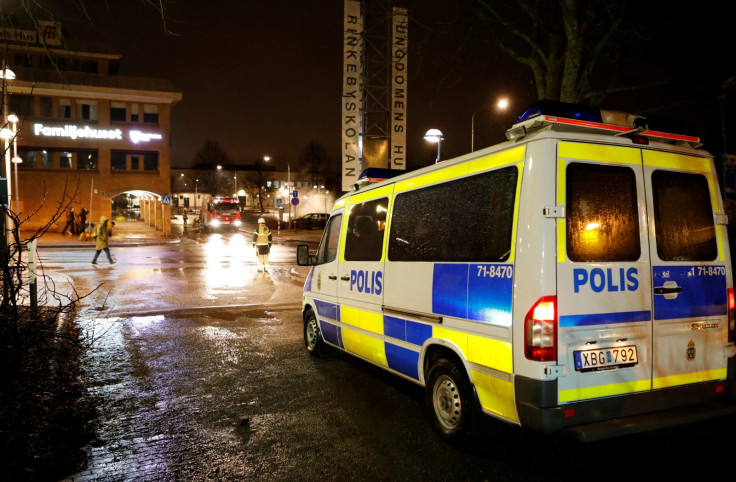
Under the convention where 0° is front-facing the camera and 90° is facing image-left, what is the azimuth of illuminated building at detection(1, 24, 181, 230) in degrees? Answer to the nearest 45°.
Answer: approximately 0°

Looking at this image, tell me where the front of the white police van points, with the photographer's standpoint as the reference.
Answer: facing away from the viewer and to the left of the viewer

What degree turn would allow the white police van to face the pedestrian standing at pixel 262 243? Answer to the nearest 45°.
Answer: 0° — it already faces them

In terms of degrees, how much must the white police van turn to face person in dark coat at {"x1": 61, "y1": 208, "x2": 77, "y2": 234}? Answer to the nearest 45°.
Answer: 0° — it already faces them

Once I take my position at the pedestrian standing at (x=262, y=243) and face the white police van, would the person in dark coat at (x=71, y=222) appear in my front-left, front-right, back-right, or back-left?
back-right
